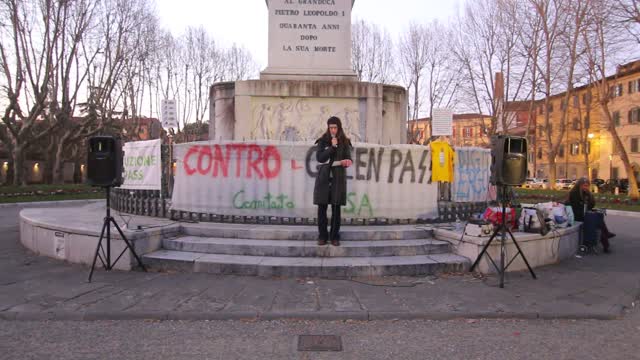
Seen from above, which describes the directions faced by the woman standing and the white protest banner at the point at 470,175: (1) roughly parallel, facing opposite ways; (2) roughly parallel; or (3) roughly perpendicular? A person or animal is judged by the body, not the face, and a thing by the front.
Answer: roughly parallel

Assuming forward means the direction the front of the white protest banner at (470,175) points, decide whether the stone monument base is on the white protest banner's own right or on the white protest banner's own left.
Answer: on the white protest banner's own right

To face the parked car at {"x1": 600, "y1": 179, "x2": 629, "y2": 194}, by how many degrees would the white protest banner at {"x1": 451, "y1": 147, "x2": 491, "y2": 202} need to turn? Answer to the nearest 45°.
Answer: approximately 180°

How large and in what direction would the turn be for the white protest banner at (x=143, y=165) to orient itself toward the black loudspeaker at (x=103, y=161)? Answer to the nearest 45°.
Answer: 0° — it already faces it

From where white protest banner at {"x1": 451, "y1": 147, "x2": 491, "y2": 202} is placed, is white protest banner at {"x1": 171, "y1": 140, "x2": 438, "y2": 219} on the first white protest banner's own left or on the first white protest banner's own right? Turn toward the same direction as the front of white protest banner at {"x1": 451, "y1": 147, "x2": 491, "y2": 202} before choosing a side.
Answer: on the first white protest banner's own right

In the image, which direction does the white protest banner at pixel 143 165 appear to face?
toward the camera

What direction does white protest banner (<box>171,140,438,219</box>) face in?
toward the camera

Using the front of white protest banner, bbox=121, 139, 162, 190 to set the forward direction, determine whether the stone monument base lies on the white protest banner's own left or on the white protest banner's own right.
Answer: on the white protest banner's own left

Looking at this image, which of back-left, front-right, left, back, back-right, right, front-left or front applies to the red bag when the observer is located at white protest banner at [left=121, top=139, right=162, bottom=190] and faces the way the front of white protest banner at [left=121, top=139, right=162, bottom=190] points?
front-left

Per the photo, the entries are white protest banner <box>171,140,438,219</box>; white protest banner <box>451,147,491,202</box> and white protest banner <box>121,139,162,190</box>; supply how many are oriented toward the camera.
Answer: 3

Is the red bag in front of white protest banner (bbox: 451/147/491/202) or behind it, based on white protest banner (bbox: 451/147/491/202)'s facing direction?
in front

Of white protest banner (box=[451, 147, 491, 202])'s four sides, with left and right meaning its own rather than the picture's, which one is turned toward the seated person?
left

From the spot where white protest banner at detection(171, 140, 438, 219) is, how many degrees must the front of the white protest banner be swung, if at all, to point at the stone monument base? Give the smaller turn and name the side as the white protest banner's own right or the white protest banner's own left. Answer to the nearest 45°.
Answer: approximately 180°
